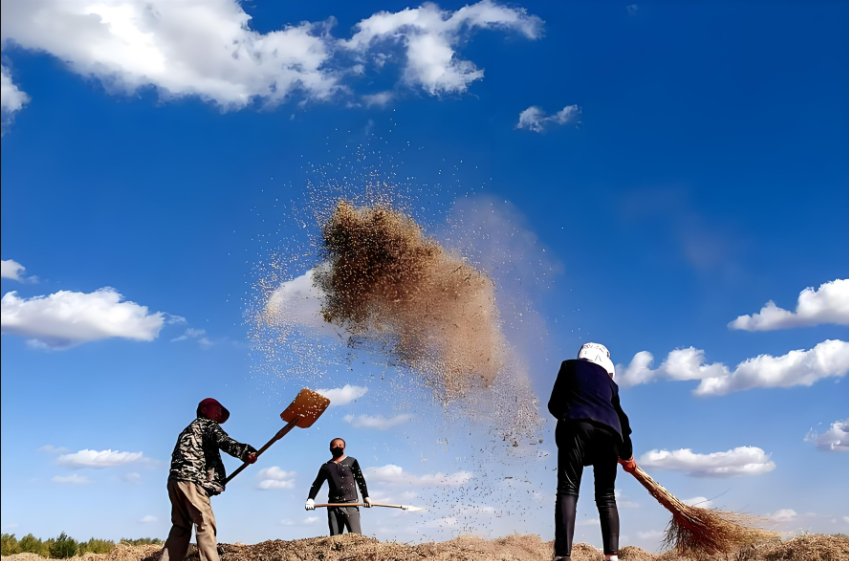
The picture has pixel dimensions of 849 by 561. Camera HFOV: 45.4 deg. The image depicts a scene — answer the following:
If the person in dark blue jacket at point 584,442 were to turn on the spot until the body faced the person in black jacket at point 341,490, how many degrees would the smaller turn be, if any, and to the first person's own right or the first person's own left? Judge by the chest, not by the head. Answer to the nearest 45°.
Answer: approximately 45° to the first person's own left

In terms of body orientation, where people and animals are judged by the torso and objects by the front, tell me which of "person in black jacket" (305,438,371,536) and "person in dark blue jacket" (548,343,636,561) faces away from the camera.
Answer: "person in dark blue jacket" (548,343,636,561)

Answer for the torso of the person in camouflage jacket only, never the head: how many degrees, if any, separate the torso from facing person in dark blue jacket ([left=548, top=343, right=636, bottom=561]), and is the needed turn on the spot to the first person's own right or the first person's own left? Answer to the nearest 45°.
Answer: approximately 45° to the first person's own right

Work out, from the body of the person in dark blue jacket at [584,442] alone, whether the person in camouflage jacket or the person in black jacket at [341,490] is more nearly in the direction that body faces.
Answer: the person in black jacket

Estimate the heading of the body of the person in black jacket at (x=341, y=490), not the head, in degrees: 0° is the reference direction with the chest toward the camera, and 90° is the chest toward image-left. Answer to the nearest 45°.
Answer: approximately 0°

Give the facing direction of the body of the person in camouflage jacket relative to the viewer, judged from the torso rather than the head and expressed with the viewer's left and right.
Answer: facing to the right of the viewer

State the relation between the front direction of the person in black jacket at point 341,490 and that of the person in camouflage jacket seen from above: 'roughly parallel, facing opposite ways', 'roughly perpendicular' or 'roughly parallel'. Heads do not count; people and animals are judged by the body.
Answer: roughly perpendicular

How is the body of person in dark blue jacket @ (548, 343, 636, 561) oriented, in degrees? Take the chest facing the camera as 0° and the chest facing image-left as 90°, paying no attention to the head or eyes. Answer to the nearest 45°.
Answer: approximately 180°

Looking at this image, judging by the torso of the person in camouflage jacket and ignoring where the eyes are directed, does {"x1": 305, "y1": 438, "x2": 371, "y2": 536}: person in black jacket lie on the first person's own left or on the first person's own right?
on the first person's own left
